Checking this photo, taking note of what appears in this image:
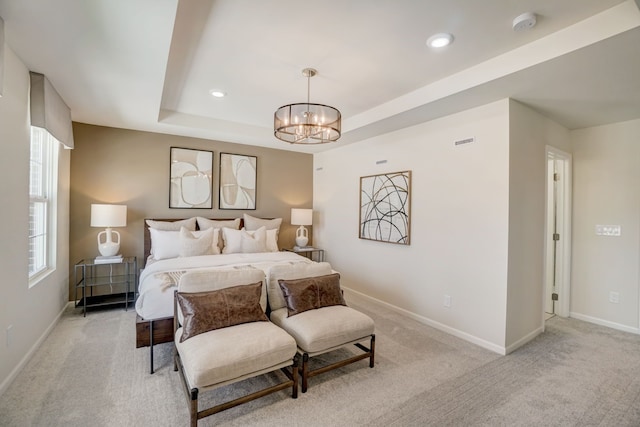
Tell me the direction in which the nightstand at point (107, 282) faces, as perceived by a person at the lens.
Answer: facing the viewer

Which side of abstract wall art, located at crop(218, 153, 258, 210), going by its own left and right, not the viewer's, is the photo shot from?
front

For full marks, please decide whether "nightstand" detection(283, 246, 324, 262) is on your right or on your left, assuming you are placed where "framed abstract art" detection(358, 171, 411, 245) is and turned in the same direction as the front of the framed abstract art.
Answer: on your right

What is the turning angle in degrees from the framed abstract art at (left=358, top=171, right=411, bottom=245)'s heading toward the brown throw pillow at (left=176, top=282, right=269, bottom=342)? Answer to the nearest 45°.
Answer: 0° — it already faces it

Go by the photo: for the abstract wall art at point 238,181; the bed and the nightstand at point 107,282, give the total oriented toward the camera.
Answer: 3

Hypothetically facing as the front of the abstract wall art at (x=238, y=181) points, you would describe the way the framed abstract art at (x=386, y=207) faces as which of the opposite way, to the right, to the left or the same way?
to the right

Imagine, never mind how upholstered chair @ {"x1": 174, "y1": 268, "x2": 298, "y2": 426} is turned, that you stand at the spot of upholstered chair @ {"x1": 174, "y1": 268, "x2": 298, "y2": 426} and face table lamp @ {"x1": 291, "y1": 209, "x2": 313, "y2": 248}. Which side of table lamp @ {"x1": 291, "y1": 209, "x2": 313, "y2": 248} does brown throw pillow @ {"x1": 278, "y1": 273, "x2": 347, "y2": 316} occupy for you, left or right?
right

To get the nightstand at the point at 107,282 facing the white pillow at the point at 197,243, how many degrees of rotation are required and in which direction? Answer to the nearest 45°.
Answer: approximately 45° to its left

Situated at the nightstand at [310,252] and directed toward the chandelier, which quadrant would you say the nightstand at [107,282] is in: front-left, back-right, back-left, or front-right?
front-right

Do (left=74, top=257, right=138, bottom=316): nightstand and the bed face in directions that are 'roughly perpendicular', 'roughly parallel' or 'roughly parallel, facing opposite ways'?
roughly parallel

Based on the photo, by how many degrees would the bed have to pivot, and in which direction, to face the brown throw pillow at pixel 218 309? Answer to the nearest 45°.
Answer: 0° — it already faces it

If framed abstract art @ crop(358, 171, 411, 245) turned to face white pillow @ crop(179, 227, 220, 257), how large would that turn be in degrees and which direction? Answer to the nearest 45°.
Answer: approximately 45° to its right

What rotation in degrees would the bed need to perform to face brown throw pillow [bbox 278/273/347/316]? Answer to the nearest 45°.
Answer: approximately 45° to its left

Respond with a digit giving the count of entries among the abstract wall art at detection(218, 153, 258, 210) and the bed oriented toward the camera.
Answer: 2

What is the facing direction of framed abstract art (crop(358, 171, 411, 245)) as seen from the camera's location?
facing the viewer and to the left of the viewer
